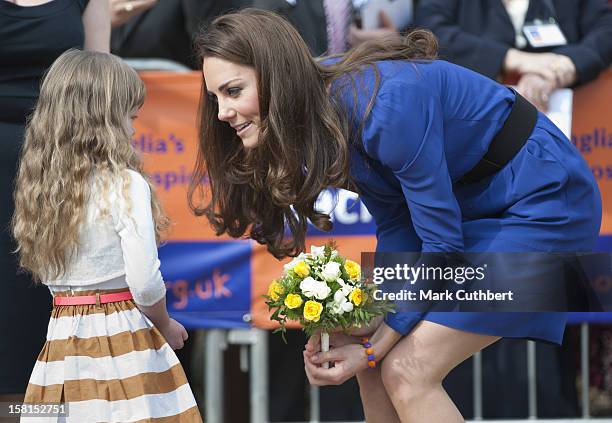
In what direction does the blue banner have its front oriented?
toward the camera

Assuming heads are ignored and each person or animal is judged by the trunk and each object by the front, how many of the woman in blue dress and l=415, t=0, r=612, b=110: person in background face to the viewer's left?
1

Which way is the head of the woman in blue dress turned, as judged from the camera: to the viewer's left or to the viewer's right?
to the viewer's left

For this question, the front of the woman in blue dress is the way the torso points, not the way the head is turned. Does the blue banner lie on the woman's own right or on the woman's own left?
on the woman's own right

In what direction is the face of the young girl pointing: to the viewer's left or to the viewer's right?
to the viewer's right

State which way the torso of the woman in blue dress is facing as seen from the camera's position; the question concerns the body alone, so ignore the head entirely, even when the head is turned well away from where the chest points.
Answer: to the viewer's left

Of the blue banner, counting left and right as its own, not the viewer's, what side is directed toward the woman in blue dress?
front

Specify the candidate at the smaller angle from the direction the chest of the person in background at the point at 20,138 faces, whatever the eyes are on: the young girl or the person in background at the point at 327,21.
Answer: the young girl

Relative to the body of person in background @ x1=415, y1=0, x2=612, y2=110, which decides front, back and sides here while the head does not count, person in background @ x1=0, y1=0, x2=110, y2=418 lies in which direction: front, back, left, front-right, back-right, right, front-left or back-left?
front-right

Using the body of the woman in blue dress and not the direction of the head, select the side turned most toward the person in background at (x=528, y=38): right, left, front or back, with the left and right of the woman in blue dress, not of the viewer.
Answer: right

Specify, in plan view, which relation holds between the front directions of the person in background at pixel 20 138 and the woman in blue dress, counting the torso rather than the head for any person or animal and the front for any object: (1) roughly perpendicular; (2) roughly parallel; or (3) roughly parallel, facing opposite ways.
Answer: roughly perpendicular

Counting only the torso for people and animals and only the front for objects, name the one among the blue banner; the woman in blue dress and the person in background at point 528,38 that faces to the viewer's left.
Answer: the woman in blue dress

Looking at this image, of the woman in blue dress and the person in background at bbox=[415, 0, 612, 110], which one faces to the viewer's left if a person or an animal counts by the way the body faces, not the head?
the woman in blue dress

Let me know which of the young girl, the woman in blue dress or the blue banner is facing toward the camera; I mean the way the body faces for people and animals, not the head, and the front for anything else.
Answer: the blue banner

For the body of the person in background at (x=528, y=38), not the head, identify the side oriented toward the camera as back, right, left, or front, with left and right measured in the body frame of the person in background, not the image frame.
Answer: front
